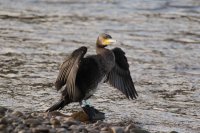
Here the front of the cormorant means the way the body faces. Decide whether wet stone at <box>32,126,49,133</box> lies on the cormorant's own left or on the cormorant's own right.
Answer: on the cormorant's own right

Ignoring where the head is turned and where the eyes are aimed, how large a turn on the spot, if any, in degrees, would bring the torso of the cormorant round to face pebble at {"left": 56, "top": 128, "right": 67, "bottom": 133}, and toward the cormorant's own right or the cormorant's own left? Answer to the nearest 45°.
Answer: approximately 45° to the cormorant's own right

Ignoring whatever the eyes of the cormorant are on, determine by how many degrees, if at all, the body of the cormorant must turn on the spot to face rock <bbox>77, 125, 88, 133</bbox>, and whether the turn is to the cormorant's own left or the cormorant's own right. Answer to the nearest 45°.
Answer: approximately 45° to the cormorant's own right

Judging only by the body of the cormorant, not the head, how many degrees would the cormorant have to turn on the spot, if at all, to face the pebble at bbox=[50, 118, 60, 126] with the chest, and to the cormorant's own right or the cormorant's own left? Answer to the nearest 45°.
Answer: approximately 45° to the cormorant's own right

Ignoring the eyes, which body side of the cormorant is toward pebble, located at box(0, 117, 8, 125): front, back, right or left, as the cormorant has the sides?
right

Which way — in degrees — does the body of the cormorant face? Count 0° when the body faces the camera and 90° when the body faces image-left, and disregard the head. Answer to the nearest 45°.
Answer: approximately 315°
